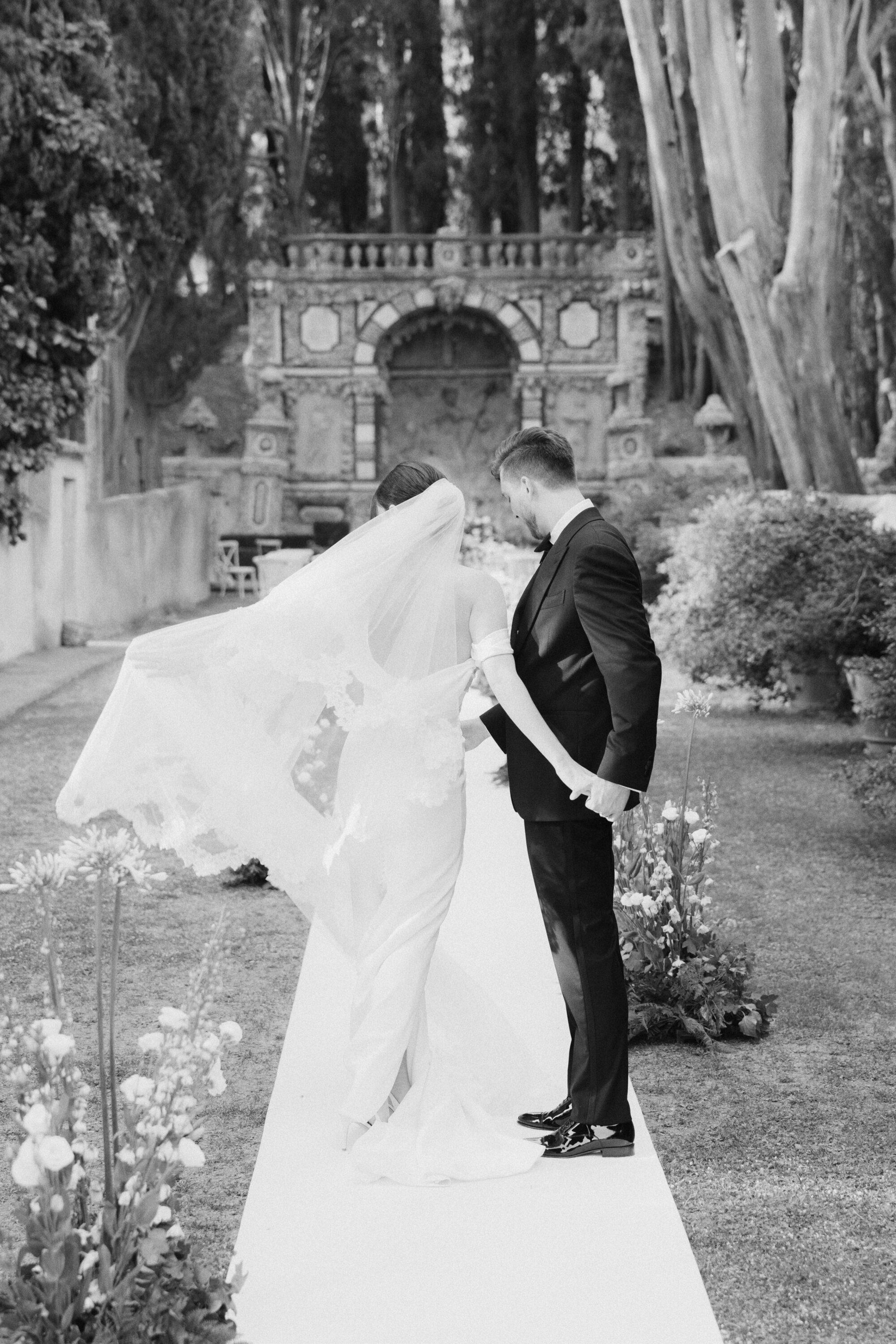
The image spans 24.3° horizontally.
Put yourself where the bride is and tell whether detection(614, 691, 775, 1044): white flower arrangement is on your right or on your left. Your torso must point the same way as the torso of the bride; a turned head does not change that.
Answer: on your right

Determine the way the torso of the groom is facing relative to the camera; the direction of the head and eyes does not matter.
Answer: to the viewer's left

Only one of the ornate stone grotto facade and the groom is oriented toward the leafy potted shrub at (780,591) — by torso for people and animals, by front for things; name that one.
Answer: the ornate stone grotto facade

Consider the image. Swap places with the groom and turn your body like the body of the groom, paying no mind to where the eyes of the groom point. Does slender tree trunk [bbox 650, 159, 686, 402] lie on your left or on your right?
on your right

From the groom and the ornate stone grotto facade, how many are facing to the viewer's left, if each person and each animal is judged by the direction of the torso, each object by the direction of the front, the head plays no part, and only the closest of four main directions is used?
1

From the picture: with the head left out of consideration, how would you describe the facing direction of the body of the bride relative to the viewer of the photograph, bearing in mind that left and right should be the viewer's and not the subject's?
facing away from the viewer and to the left of the viewer
